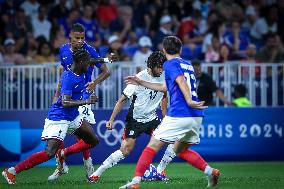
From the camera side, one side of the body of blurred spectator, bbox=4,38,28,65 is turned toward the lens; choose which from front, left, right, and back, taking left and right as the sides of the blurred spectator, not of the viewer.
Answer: front

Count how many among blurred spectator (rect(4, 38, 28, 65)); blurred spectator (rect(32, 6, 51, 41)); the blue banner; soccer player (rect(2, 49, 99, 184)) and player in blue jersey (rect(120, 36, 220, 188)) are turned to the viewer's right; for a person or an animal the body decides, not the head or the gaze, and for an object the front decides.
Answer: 1

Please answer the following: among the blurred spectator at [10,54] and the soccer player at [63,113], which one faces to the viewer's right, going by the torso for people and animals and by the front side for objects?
the soccer player

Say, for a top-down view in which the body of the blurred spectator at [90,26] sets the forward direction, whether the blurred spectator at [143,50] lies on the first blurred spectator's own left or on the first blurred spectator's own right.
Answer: on the first blurred spectator's own left

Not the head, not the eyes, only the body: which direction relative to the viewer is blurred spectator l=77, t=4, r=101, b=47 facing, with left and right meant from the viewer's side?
facing the viewer

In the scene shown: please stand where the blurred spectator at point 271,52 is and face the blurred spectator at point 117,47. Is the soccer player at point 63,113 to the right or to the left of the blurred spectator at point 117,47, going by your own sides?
left

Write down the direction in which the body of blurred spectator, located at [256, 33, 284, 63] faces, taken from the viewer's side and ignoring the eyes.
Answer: toward the camera

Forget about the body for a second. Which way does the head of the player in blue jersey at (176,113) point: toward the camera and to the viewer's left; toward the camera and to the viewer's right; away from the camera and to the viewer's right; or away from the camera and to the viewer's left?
away from the camera and to the viewer's left

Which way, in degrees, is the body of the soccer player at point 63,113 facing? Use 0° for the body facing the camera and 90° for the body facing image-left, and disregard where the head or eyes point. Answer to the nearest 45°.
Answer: approximately 270°

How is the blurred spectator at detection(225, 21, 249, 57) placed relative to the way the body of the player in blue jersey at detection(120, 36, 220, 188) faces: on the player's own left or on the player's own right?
on the player's own right

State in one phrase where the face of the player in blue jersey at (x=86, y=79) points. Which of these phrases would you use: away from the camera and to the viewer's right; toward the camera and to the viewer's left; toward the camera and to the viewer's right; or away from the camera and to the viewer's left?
toward the camera and to the viewer's right

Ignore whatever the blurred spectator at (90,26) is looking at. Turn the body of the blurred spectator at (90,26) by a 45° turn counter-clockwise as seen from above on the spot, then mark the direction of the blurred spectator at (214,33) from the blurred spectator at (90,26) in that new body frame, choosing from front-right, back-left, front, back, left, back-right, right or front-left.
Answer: front-left

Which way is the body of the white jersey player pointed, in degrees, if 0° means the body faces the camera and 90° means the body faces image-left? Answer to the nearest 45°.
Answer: approximately 315°

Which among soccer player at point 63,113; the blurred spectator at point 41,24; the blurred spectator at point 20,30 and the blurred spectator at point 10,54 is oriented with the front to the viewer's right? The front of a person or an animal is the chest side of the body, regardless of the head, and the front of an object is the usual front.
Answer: the soccer player

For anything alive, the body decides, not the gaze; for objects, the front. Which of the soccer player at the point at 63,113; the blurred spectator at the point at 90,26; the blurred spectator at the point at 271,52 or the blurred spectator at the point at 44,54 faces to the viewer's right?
the soccer player

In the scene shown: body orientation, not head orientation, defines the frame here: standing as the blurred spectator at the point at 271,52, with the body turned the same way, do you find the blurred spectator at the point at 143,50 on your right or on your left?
on your right
